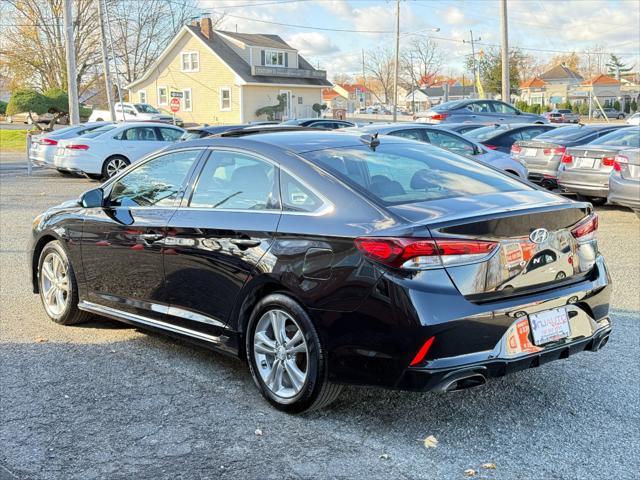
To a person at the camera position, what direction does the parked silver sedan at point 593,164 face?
facing away from the viewer and to the right of the viewer

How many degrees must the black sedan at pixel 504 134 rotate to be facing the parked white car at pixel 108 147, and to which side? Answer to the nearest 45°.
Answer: approximately 135° to its left

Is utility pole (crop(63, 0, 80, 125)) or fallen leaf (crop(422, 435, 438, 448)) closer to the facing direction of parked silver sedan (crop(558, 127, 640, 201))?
the utility pole

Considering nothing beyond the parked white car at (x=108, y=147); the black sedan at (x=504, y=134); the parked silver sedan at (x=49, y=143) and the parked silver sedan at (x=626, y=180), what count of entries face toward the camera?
0

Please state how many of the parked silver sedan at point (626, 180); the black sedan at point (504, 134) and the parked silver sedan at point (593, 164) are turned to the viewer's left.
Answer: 0

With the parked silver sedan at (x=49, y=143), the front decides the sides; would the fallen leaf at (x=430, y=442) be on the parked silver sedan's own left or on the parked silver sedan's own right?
on the parked silver sedan's own right

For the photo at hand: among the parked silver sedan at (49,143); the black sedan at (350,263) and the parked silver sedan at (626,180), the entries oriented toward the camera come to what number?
0
